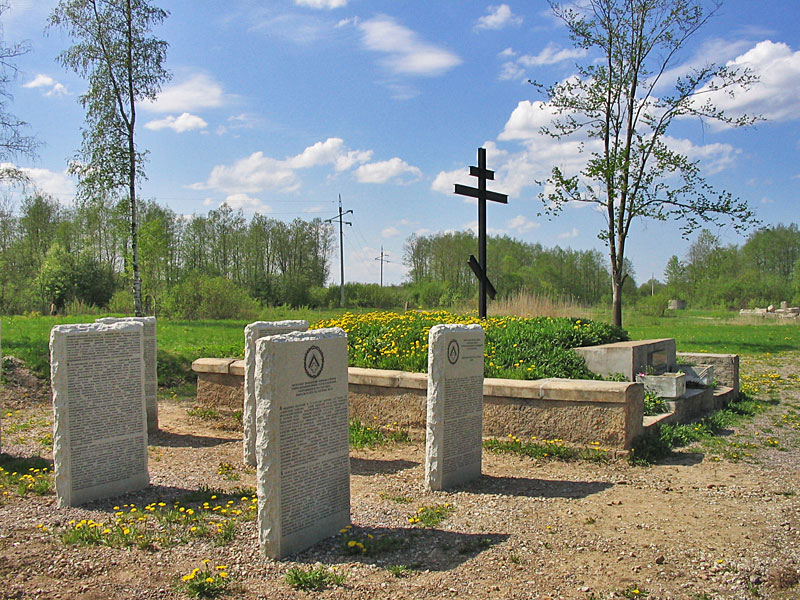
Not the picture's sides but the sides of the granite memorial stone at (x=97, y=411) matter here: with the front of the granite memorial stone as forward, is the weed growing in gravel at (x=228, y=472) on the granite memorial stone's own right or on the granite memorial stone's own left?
on the granite memorial stone's own left

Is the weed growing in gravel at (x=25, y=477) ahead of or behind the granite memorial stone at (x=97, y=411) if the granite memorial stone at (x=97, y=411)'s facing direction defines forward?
behind

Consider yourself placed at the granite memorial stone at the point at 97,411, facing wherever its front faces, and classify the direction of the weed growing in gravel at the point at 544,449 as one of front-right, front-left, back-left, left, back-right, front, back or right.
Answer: front-left

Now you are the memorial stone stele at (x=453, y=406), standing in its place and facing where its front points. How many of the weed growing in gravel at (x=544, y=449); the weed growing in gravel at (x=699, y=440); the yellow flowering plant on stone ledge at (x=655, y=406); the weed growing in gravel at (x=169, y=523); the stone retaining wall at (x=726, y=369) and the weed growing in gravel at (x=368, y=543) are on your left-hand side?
4

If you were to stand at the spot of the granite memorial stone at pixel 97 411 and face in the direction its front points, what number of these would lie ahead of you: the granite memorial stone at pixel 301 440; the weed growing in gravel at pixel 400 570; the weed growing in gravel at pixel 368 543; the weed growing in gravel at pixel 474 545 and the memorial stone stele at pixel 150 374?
4

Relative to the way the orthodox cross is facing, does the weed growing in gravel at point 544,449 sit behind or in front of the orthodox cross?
in front

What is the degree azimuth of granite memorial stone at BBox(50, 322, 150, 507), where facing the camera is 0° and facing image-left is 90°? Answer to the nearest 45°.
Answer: approximately 315°

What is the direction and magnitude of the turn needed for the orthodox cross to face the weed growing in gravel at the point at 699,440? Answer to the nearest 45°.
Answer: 0° — it already faces it

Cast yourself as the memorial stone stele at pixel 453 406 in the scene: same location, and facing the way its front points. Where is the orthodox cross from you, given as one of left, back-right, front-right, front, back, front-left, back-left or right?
back-left

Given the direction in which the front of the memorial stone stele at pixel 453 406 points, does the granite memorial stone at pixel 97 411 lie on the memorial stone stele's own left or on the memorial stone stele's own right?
on the memorial stone stele's own right

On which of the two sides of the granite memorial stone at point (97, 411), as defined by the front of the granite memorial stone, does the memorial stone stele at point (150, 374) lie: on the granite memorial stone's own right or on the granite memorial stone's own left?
on the granite memorial stone's own left

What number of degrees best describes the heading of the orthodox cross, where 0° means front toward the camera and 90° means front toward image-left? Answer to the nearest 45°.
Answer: approximately 315°

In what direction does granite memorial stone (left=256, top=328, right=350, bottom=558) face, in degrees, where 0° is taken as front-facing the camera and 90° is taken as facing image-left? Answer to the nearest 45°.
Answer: approximately 315°

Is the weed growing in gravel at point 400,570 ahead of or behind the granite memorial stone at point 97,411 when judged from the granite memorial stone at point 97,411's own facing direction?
ahead
